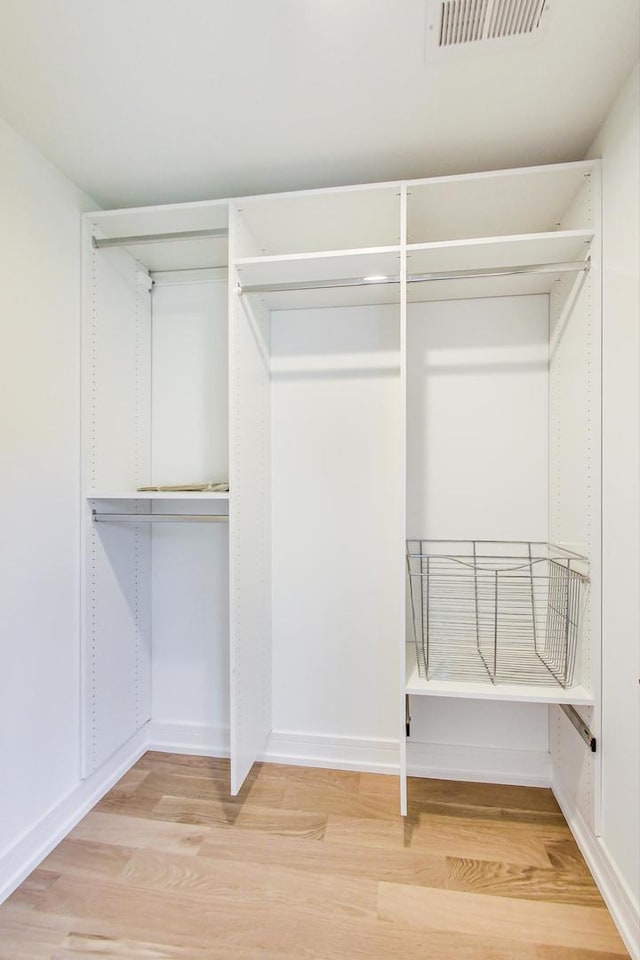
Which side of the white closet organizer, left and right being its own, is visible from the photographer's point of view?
front
